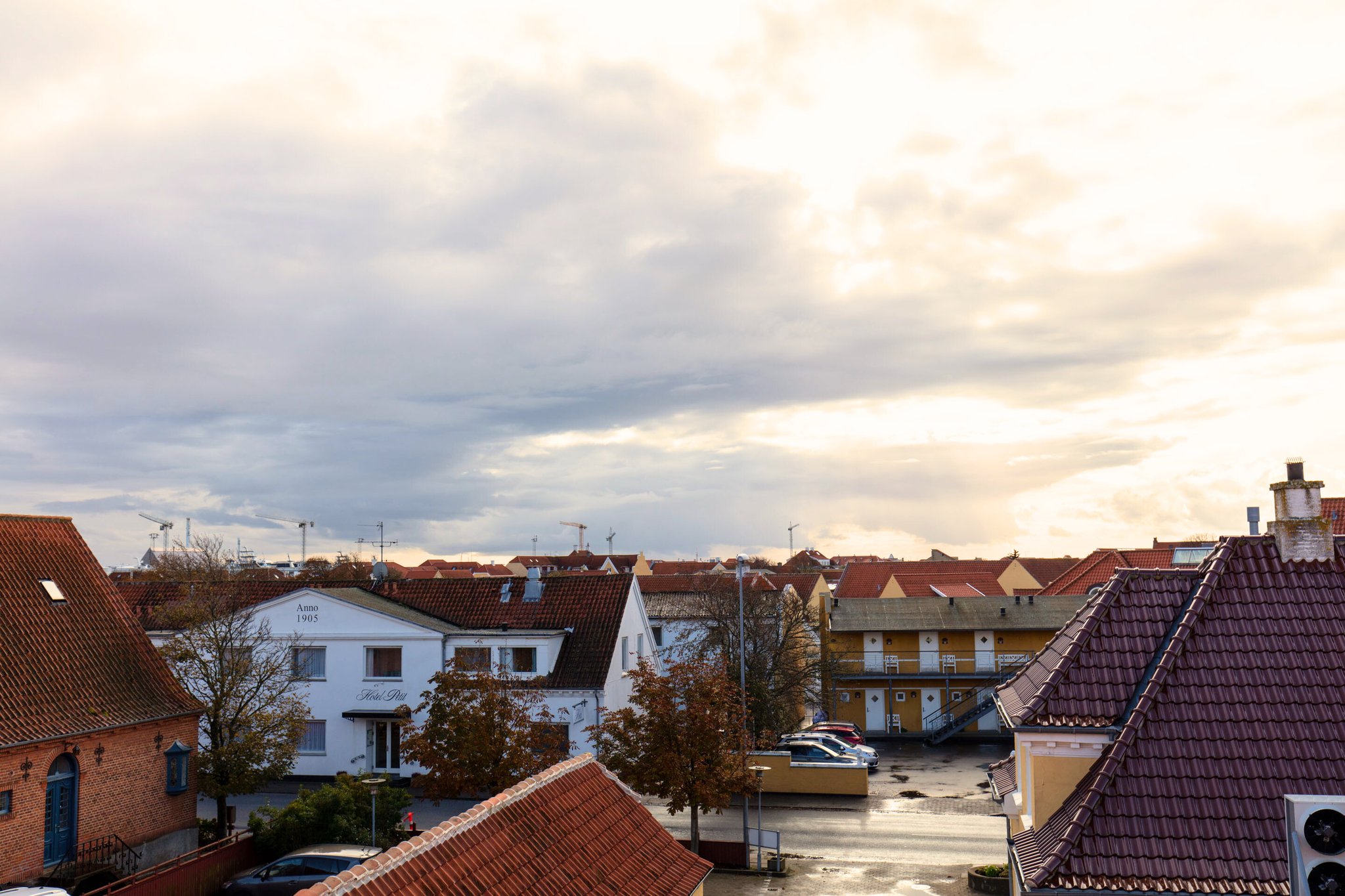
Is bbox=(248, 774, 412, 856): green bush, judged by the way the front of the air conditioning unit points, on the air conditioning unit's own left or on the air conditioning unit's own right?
on the air conditioning unit's own right

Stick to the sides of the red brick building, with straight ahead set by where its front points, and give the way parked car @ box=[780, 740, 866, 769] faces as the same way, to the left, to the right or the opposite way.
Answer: the same way

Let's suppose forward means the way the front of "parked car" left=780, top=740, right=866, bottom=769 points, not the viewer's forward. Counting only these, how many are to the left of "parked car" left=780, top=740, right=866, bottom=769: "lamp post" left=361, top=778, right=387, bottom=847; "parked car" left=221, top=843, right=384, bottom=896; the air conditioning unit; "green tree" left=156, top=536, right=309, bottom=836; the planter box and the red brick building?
0

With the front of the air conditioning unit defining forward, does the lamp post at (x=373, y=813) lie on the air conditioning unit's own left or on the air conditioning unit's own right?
on the air conditioning unit's own right

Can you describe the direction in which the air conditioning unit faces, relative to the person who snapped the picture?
facing the viewer

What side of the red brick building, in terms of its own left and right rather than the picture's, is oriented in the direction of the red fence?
front

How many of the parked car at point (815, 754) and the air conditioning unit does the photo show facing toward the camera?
1

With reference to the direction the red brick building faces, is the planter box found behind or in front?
in front

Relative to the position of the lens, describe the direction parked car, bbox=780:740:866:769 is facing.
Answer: facing to the right of the viewer

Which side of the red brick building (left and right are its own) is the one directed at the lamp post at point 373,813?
front

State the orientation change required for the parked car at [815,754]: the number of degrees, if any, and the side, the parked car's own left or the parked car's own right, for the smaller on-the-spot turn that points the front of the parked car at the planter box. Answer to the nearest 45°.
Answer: approximately 90° to the parked car's own right

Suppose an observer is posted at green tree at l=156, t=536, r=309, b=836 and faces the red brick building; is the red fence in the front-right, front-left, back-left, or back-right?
front-left
